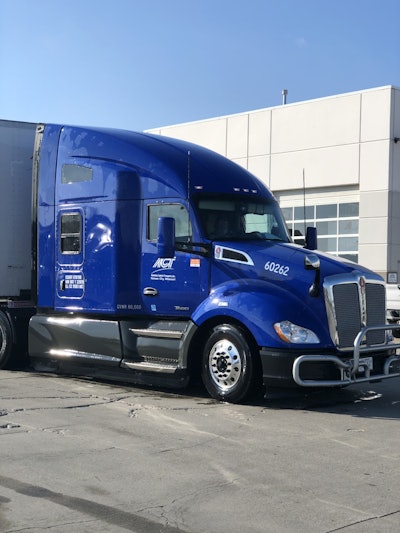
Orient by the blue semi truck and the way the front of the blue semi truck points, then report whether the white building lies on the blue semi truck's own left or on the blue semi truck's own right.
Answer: on the blue semi truck's own left

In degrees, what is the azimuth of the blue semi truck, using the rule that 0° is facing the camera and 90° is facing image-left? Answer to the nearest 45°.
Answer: approximately 315°
